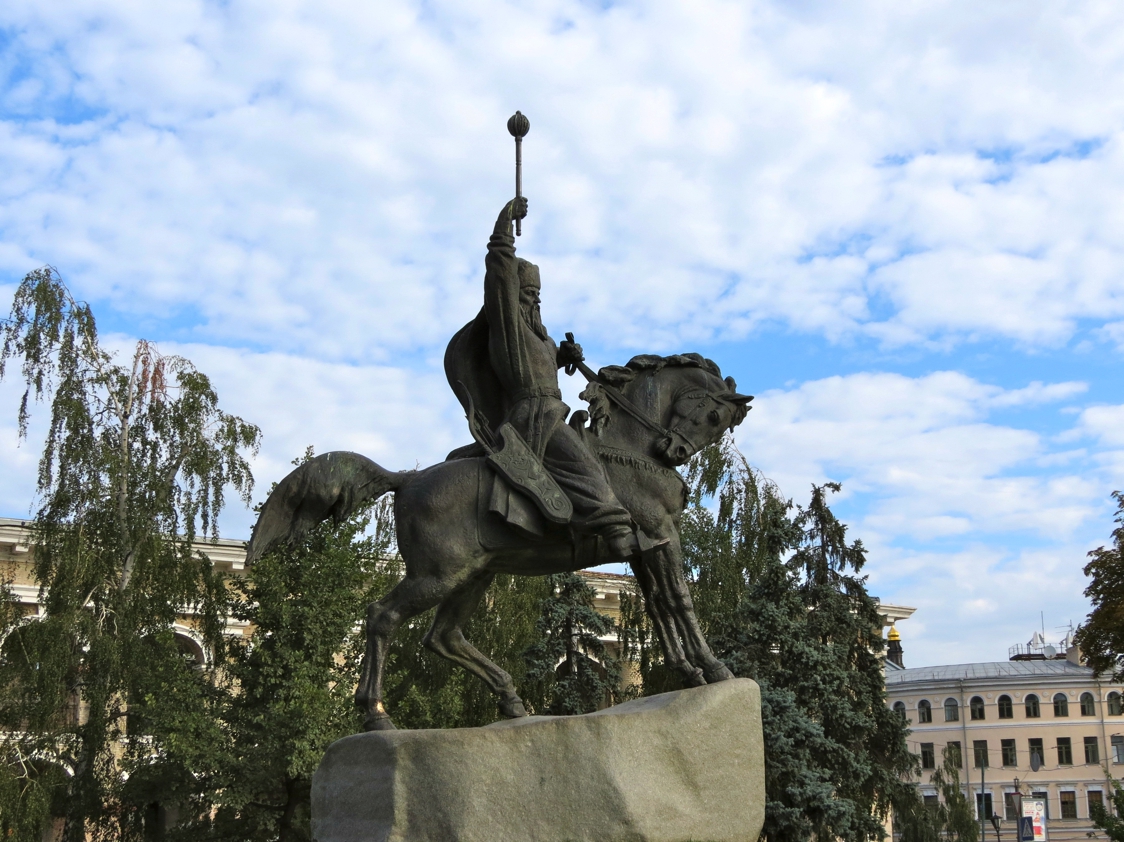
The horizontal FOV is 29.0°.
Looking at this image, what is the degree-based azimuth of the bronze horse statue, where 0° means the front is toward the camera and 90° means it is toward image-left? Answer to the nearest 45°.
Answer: approximately 270°

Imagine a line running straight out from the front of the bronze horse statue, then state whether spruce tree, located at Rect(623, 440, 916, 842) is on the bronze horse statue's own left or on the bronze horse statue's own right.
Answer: on the bronze horse statue's own left
